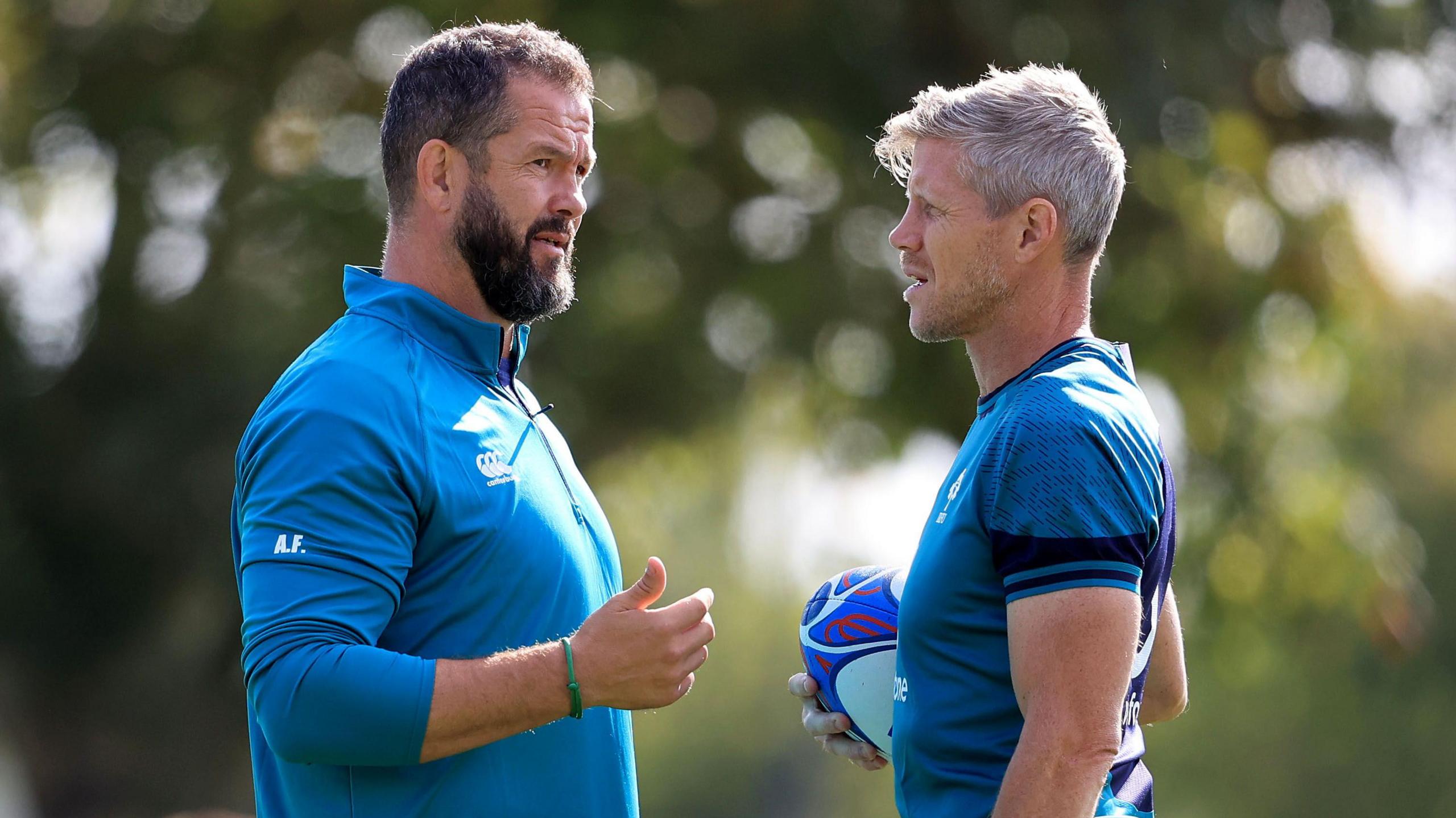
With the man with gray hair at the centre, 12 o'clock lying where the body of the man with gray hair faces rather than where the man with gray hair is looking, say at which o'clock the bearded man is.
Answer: The bearded man is roughly at 12 o'clock from the man with gray hair.

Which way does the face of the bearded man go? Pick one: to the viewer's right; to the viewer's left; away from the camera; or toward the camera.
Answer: to the viewer's right

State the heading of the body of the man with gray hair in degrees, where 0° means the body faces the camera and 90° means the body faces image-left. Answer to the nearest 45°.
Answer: approximately 90°

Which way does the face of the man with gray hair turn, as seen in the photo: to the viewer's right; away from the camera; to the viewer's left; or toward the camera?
to the viewer's left
